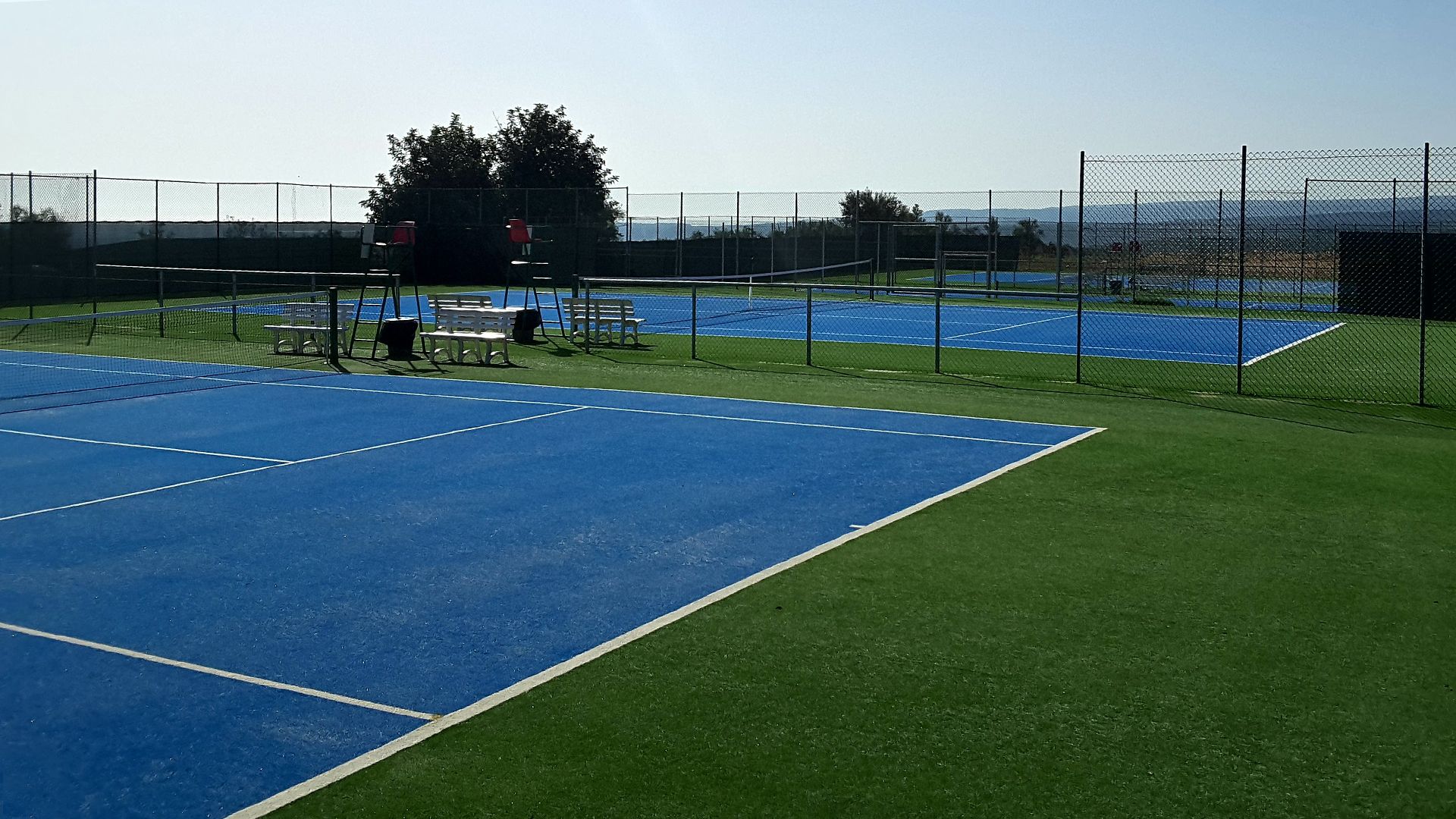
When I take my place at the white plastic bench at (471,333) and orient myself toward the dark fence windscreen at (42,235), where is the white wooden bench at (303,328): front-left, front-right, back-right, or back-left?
front-left

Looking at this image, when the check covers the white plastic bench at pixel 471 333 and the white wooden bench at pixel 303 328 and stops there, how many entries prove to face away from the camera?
0

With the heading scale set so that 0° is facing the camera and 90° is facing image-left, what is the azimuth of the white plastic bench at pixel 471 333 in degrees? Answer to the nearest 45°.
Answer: approximately 45°
